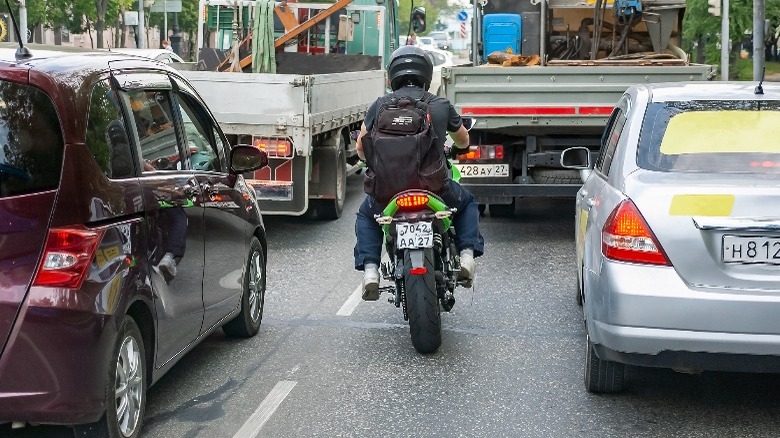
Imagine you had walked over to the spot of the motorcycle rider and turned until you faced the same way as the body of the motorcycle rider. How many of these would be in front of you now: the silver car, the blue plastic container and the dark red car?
1

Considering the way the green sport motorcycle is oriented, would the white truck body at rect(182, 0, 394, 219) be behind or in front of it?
in front

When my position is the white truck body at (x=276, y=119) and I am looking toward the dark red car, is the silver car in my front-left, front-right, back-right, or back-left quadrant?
front-left

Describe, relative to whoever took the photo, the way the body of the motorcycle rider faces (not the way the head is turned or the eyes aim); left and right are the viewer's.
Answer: facing away from the viewer

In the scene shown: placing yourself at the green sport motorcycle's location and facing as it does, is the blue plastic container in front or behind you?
in front

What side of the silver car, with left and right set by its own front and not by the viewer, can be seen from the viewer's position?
back

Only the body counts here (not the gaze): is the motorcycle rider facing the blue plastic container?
yes

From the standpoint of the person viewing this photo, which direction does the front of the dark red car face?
facing away from the viewer and to the right of the viewer

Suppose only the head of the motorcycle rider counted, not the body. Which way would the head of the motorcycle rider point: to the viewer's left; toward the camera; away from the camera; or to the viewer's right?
away from the camera

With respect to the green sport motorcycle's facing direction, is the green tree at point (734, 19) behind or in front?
in front

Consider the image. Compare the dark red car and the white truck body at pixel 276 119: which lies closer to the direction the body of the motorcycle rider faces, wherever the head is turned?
the white truck body

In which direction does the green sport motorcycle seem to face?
away from the camera
